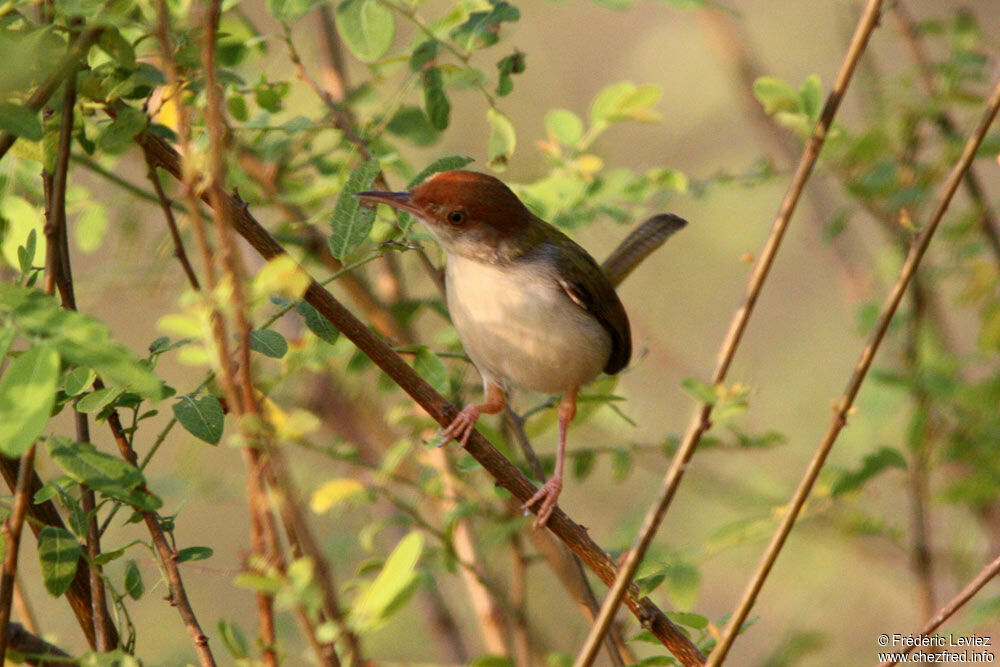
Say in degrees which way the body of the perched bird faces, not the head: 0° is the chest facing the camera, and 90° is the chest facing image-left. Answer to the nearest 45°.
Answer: approximately 45°
